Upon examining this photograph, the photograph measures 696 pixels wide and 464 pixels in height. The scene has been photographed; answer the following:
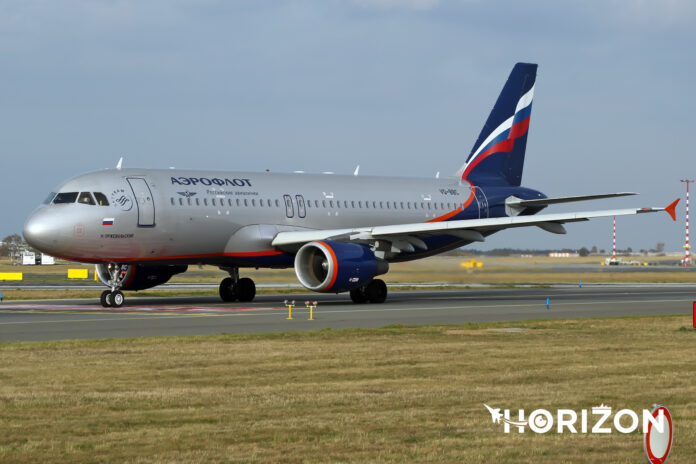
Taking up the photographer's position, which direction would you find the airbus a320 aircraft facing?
facing the viewer and to the left of the viewer
